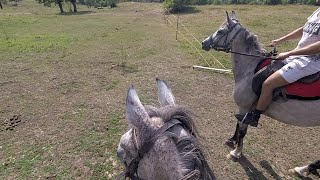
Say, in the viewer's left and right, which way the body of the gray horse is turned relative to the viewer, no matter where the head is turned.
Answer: facing to the left of the viewer

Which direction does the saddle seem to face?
to the viewer's left
